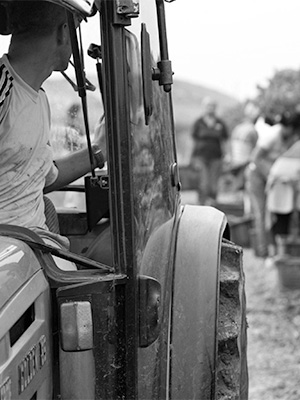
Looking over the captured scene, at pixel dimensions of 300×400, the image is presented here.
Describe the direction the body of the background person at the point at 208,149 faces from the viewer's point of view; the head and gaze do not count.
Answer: toward the camera

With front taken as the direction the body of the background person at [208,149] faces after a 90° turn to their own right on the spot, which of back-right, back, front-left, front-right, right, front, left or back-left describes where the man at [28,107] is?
left

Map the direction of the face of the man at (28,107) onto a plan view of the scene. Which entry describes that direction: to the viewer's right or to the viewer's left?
to the viewer's right

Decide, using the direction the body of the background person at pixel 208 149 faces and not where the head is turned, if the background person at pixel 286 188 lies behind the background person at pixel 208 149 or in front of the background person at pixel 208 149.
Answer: in front

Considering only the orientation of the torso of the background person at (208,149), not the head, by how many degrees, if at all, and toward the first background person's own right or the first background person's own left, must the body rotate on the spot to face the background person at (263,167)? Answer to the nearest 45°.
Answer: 0° — they already face them
